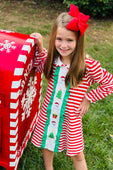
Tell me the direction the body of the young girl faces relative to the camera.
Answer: toward the camera

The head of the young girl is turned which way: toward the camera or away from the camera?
toward the camera
